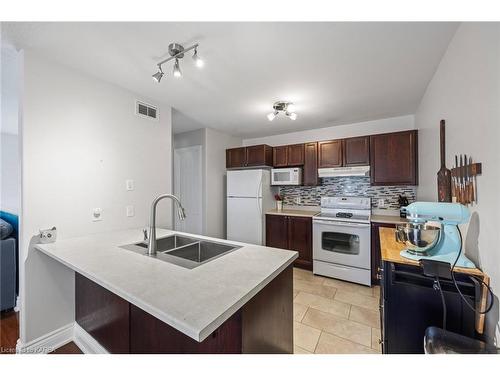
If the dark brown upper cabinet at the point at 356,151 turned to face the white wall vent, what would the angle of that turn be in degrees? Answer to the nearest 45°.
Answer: approximately 45° to its right

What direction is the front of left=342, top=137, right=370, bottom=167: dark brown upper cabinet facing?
toward the camera

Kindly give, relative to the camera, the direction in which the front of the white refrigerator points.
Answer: facing the viewer and to the left of the viewer

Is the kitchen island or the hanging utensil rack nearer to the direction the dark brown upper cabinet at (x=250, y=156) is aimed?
the kitchen island

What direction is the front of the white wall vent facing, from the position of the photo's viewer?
facing the viewer and to the right of the viewer

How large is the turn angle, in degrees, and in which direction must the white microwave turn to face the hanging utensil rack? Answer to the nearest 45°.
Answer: approximately 45° to its left

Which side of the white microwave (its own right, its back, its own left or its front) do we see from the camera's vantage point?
front

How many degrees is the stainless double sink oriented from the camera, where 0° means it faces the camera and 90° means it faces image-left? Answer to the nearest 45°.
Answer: approximately 225°

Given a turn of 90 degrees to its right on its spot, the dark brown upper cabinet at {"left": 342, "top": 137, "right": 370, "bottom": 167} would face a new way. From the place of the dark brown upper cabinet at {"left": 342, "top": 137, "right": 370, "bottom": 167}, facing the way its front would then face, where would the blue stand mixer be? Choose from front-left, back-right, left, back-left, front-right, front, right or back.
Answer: left

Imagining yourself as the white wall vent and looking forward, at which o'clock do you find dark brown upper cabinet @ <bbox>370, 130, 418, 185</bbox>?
The dark brown upper cabinet is roughly at 11 o'clock from the white wall vent.

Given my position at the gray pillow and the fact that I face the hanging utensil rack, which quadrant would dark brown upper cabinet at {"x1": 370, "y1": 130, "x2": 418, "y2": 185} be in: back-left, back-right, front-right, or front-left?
front-left

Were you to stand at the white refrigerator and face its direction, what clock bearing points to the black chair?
The black chair is roughly at 10 o'clock from the white refrigerator.

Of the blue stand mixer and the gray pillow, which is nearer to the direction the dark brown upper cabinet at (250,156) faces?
the gray pillow

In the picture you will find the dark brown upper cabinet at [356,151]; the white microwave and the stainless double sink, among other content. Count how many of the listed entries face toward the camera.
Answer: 2

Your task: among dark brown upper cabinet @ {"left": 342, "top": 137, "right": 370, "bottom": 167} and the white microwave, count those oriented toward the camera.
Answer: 2

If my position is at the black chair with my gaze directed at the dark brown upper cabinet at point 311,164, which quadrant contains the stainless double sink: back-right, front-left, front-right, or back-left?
front-left
